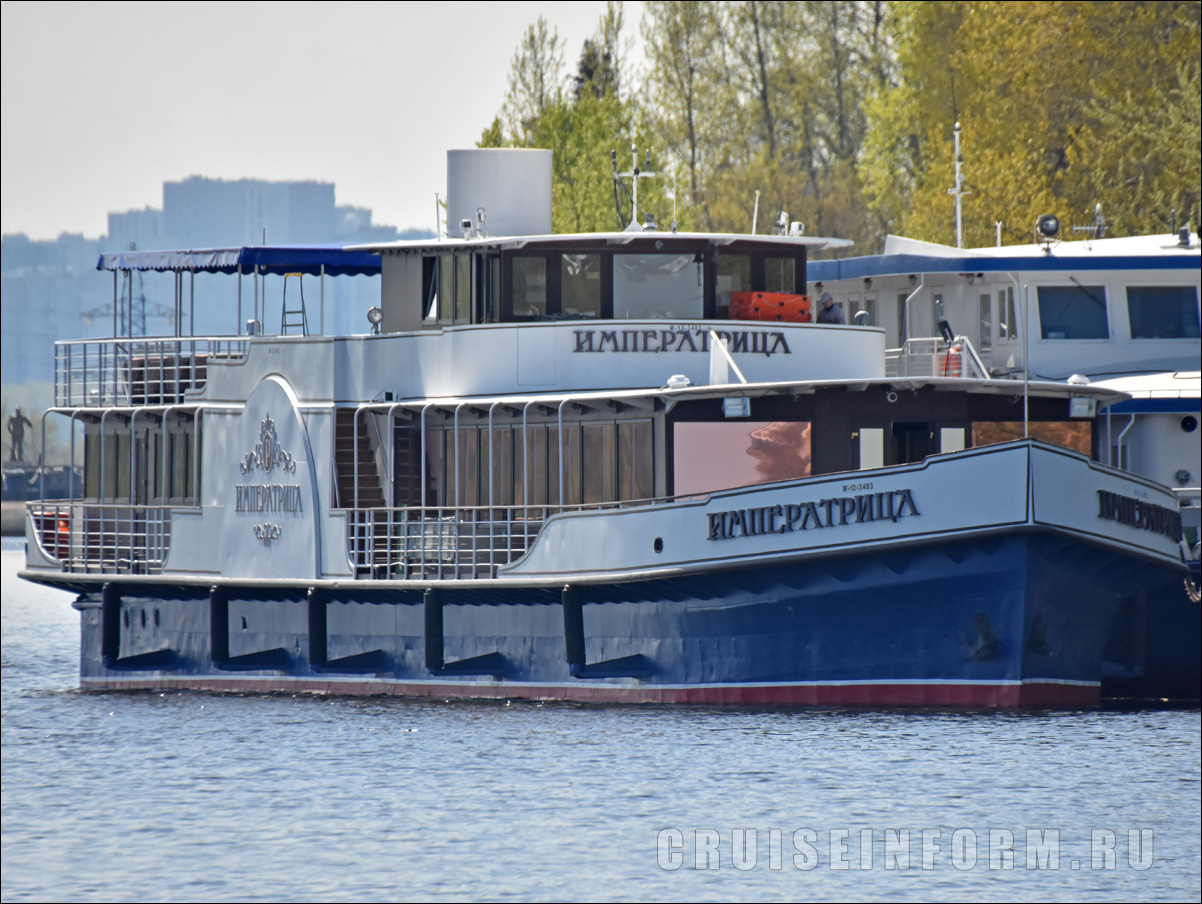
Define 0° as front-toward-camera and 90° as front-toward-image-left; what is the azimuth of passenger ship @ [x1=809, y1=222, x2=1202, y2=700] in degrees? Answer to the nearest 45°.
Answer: approximately 315°

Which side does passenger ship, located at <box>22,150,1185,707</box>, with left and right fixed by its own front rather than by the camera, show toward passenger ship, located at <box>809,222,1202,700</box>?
left
